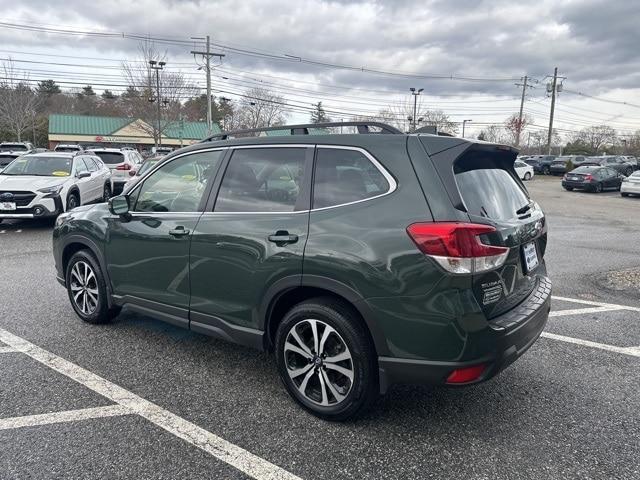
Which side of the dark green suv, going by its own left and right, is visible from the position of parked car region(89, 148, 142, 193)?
front

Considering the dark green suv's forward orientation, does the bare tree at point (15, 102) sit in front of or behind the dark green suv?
in front

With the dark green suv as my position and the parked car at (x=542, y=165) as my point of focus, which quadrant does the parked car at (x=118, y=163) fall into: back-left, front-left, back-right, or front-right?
front-left

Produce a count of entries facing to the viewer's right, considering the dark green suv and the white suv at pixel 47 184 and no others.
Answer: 0

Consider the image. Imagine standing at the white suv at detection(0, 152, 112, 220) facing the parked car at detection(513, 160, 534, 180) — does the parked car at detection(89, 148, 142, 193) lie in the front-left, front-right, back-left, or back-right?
front-left

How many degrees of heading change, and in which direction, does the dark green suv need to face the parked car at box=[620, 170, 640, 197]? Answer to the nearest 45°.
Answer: approximately 90° to its right

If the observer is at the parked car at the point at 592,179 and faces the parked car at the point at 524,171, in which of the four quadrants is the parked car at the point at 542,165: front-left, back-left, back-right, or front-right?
front-right

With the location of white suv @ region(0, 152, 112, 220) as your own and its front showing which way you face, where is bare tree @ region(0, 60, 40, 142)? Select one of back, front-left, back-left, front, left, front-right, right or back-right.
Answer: back-right

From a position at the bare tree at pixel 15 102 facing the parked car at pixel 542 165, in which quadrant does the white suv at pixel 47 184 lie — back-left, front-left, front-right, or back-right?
front-right
